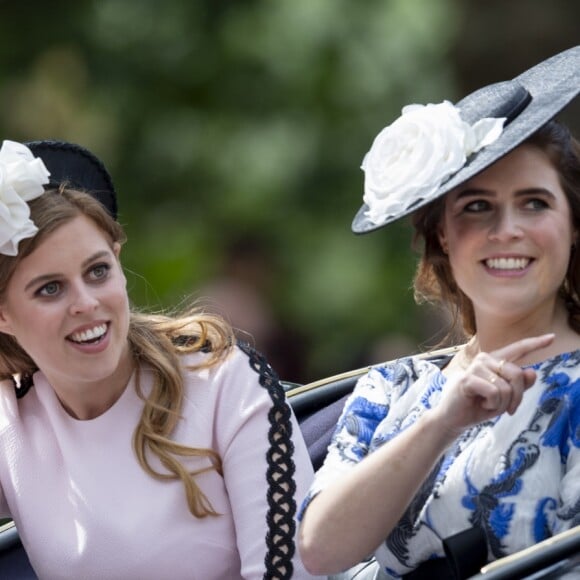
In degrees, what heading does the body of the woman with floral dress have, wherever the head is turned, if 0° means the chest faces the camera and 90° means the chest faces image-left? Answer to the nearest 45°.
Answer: approximately 0°
